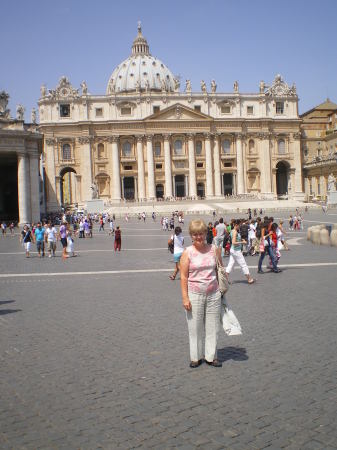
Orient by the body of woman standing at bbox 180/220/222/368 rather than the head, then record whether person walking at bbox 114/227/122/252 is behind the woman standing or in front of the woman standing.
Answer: behind

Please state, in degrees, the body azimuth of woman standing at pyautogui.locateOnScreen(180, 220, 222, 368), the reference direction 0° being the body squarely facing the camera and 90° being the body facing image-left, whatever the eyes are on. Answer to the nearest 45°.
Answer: approximately 0°

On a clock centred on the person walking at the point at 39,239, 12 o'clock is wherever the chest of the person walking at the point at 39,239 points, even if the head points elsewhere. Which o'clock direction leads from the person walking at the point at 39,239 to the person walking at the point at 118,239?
the person walking at the point at 118,239 is roughly at 9 o'clock from the person walking at the point at 39,239.

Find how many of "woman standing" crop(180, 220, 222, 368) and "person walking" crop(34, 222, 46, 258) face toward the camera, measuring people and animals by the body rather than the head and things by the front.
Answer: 2

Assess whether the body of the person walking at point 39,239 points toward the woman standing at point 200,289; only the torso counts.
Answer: yes

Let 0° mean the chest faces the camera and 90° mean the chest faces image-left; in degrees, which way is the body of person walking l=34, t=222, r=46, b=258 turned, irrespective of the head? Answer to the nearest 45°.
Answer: approximately 0°

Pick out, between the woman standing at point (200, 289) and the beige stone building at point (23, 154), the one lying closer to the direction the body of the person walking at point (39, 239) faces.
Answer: the woman standing

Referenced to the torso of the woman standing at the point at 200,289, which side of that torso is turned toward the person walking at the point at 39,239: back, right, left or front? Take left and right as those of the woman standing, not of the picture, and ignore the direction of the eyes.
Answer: back

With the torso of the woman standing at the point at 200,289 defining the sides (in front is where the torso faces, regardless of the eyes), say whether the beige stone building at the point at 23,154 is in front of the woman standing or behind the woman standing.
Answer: behind

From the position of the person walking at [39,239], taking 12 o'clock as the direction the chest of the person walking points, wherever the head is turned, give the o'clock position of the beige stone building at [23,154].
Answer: The beige stone building is roughly at 6 o'clock from the person walking.
